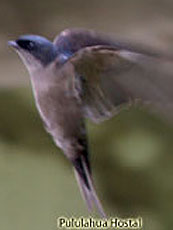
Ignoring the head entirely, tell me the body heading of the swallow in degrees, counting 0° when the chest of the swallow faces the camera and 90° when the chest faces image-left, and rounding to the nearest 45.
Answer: approximately 90°
